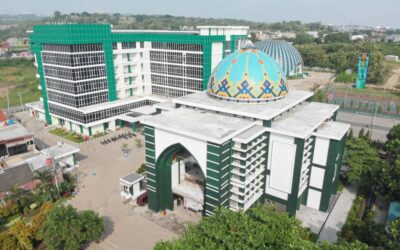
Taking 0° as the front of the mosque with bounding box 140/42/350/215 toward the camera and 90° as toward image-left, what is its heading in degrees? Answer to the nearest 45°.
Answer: approximately 45°

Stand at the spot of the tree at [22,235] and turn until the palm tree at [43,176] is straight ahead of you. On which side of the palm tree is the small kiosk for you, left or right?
right

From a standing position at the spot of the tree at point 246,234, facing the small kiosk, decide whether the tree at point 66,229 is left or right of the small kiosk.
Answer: left

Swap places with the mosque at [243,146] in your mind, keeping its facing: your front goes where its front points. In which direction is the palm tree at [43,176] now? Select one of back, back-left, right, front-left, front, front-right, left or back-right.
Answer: front-right

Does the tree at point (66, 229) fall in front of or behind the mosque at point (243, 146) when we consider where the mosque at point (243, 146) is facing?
in front

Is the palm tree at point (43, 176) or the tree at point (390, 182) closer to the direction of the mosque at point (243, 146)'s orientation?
the palm tree

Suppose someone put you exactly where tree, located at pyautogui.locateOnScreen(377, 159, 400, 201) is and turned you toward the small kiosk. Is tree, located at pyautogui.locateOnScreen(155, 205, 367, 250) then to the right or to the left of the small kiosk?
left

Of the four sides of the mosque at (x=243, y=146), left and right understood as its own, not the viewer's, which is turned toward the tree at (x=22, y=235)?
front

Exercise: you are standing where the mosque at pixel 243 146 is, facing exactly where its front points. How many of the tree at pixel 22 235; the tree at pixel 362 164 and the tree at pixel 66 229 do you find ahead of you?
2

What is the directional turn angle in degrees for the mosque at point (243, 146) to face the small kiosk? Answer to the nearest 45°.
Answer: approximately 45° to its right
